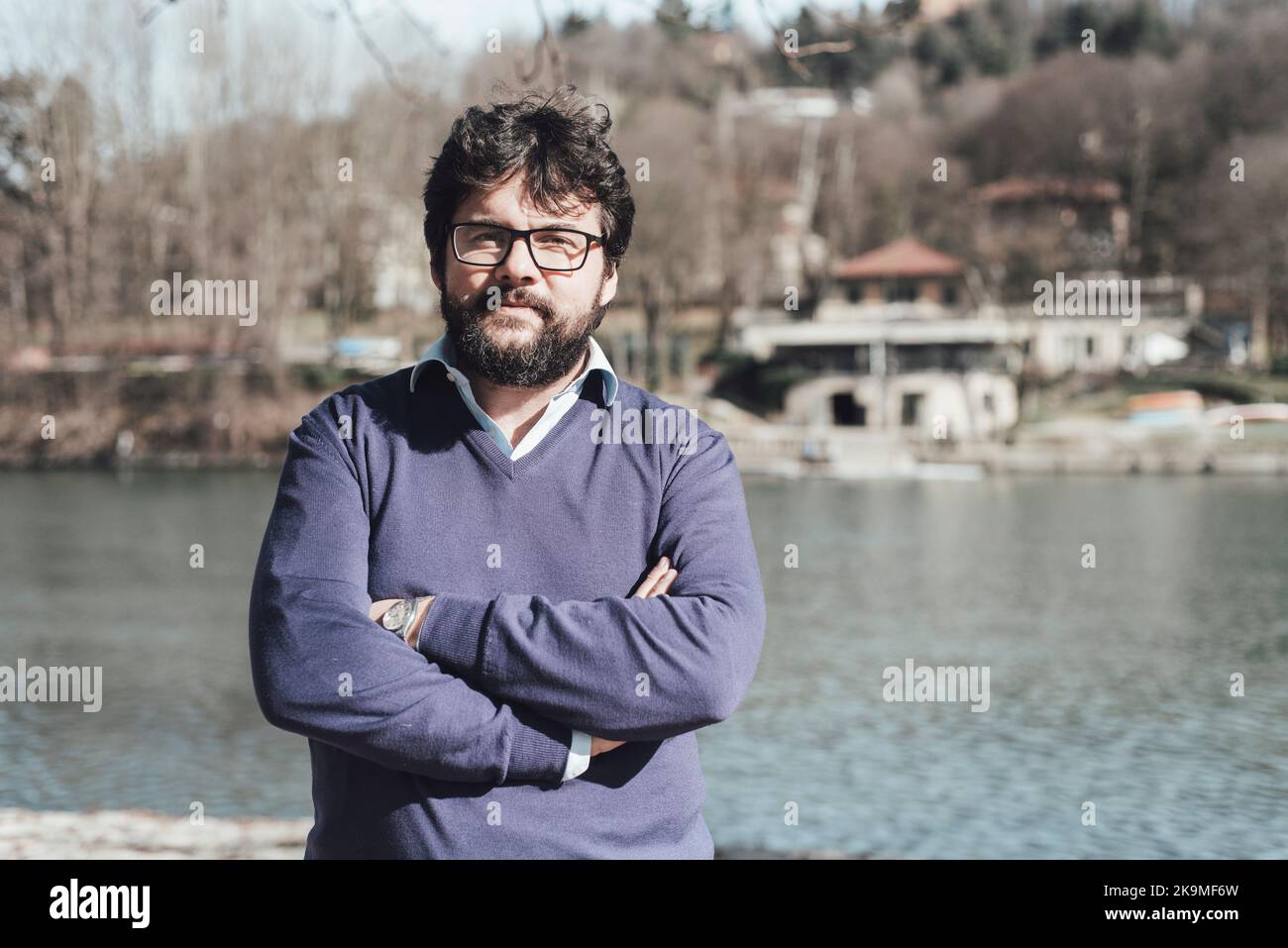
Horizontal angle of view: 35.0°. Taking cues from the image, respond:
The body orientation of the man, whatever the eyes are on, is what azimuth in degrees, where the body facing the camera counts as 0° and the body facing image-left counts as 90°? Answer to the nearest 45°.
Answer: approximately 0°
